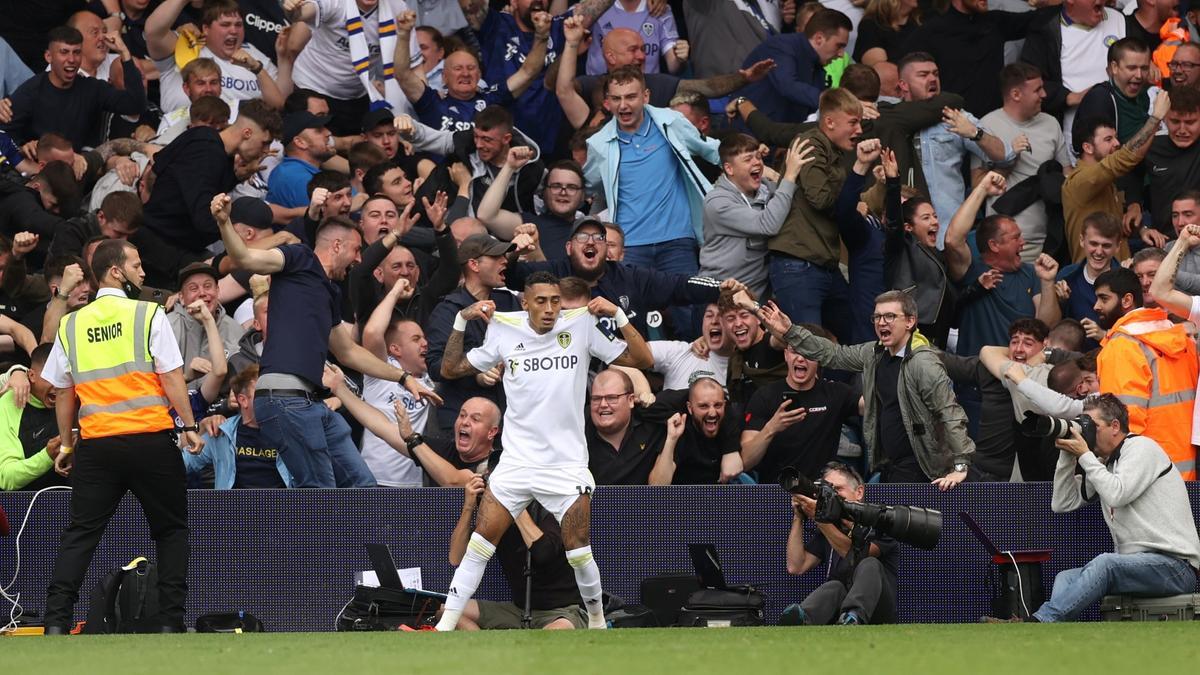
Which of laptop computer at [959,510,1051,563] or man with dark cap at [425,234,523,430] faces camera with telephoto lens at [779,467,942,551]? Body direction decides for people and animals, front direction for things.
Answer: the man with dark cap

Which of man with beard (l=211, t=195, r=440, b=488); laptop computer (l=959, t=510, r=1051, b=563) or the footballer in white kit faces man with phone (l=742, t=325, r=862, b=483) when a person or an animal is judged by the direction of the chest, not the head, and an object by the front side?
man with beard (l=211, t=195, r=440, b=488)

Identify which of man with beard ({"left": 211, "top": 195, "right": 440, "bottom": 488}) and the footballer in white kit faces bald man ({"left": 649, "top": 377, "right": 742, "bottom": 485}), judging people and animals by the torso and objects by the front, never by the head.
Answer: the man with beard

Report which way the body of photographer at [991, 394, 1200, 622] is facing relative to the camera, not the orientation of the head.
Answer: to the viewer's left

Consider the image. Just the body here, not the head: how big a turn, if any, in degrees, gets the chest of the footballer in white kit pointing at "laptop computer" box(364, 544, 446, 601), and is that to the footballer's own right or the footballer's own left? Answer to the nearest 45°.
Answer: approximately 90° to the footballer's own right

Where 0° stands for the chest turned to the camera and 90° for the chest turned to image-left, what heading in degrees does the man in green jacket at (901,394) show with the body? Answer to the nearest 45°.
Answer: approximately 45°

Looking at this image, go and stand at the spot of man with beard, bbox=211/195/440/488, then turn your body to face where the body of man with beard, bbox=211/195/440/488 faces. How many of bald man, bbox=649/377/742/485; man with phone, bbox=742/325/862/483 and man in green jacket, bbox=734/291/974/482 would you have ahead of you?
3

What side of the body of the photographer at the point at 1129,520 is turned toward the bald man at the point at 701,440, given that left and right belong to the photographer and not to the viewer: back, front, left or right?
front

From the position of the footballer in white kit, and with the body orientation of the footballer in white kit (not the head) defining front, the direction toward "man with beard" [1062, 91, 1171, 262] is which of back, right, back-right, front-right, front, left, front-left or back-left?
back-left

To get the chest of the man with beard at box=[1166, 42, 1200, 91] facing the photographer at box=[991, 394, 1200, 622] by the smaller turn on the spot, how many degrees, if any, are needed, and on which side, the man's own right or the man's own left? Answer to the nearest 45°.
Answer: approximately 45° to the man's own left

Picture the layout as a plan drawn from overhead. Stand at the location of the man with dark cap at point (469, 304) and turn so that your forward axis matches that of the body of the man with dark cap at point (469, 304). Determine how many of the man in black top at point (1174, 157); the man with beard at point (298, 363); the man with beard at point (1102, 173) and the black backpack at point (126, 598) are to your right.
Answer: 2

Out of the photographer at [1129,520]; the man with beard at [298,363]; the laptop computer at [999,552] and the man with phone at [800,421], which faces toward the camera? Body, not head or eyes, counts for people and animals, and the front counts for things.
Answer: the man with phone at [800,421]
